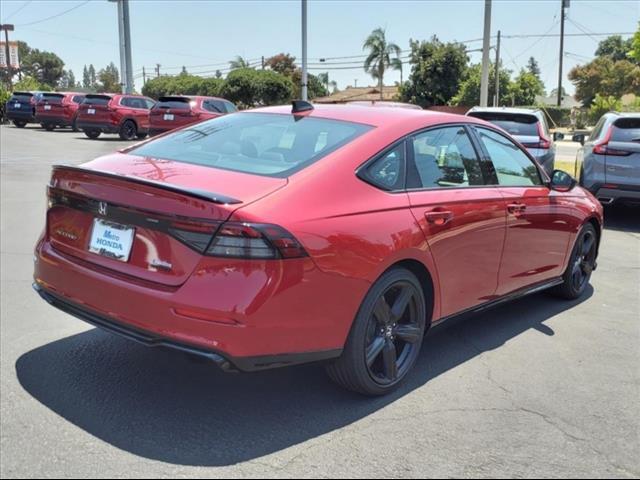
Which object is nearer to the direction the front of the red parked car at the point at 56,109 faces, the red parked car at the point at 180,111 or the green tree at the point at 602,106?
the green tree

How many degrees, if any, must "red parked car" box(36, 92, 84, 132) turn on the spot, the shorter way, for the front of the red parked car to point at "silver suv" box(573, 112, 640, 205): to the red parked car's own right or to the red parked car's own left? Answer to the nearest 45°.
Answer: approximately 135° to the red parked car's own right

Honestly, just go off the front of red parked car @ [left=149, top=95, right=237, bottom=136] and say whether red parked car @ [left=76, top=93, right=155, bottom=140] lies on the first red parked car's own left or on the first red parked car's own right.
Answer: on the first red parked car's own left

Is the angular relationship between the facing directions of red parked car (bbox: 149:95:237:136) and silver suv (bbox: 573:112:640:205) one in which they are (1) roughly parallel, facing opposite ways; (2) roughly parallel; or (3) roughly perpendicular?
roughly parallel

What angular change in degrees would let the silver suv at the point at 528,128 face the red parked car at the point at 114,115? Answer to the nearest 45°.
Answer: approximately 45° to its left

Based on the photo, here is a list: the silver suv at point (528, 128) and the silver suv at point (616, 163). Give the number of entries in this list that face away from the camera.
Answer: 2

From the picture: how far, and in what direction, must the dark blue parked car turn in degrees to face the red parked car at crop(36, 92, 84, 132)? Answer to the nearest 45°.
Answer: approximately 90° to its right

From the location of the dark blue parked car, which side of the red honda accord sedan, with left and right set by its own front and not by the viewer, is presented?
left

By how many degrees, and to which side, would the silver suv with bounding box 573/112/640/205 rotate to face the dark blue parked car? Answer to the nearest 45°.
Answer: approximately 45° to its left

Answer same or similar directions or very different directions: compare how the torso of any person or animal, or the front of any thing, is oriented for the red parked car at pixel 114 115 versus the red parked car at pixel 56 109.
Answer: same or similar directions

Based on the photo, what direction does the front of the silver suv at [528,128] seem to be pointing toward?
away from the camera

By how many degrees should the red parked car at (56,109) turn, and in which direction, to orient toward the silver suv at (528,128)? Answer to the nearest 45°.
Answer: approximately 135° to its right

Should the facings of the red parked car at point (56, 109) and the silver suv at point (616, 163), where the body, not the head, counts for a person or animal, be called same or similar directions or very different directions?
same or similar directions

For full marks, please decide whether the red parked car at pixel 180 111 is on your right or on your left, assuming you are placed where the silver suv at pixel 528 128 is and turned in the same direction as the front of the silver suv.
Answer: on your left

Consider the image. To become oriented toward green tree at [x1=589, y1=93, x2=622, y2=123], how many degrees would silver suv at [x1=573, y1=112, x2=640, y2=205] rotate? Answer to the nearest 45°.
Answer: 0° — it already faces it

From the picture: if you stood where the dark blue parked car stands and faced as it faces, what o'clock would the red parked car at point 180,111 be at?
The red parked car is roughly at 4 o'clock from the dark blue parked car.

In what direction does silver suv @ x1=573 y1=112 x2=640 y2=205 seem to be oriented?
away from the camera

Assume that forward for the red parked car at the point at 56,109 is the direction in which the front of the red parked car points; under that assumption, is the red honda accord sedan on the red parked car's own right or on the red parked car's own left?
on the red parked car's own right
